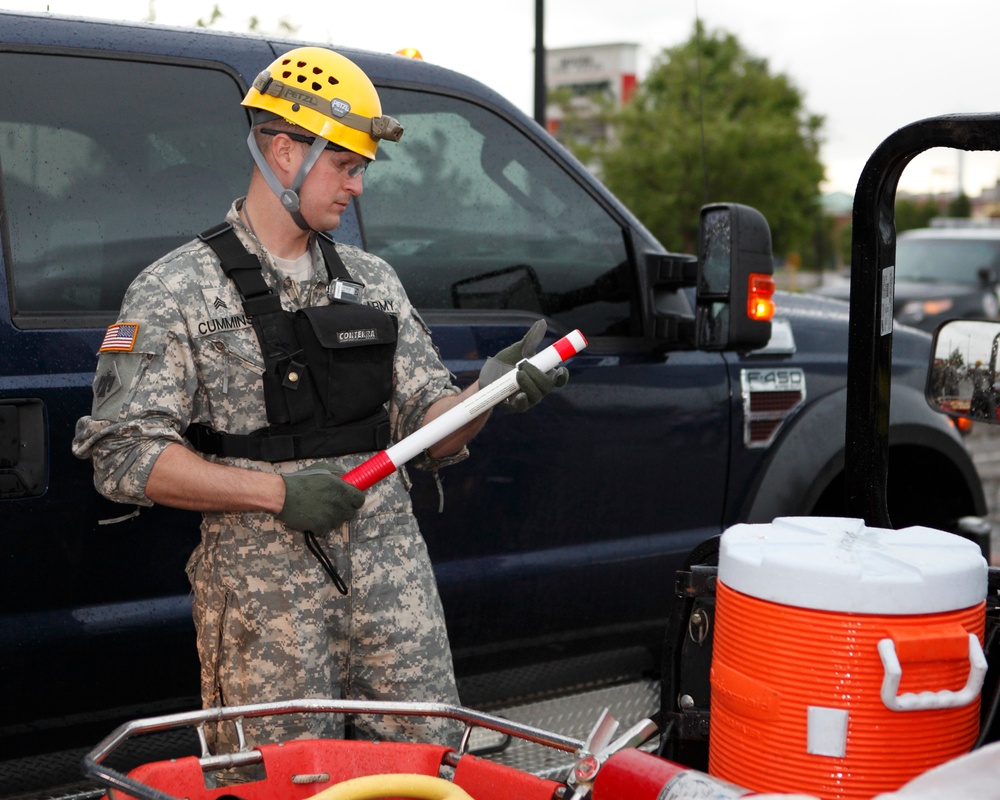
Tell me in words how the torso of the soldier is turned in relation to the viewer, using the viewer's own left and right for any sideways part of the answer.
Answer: facing the viewer and to the right of the viewer

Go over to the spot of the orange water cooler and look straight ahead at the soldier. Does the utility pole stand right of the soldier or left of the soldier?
right

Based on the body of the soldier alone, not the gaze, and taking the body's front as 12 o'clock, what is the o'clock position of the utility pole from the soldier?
The utility pole is roughly at 8 o'clock from the soldier.

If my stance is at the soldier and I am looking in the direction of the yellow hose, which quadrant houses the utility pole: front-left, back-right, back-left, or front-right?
back-left

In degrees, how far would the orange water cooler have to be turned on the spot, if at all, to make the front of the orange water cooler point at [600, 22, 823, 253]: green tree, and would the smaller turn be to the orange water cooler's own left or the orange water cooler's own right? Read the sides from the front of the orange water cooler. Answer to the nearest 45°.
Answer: approximately 135° to the orange water cooler's own right

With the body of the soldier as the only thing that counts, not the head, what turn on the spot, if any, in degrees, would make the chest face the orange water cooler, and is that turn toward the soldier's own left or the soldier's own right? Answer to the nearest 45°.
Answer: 0° — they already face it

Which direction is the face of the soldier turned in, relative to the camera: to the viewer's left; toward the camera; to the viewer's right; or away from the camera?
to the viewer's right

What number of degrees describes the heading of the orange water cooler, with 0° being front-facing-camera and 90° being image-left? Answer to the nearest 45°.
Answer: approximately 45°

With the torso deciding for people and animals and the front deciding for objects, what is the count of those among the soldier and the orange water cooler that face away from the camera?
0
